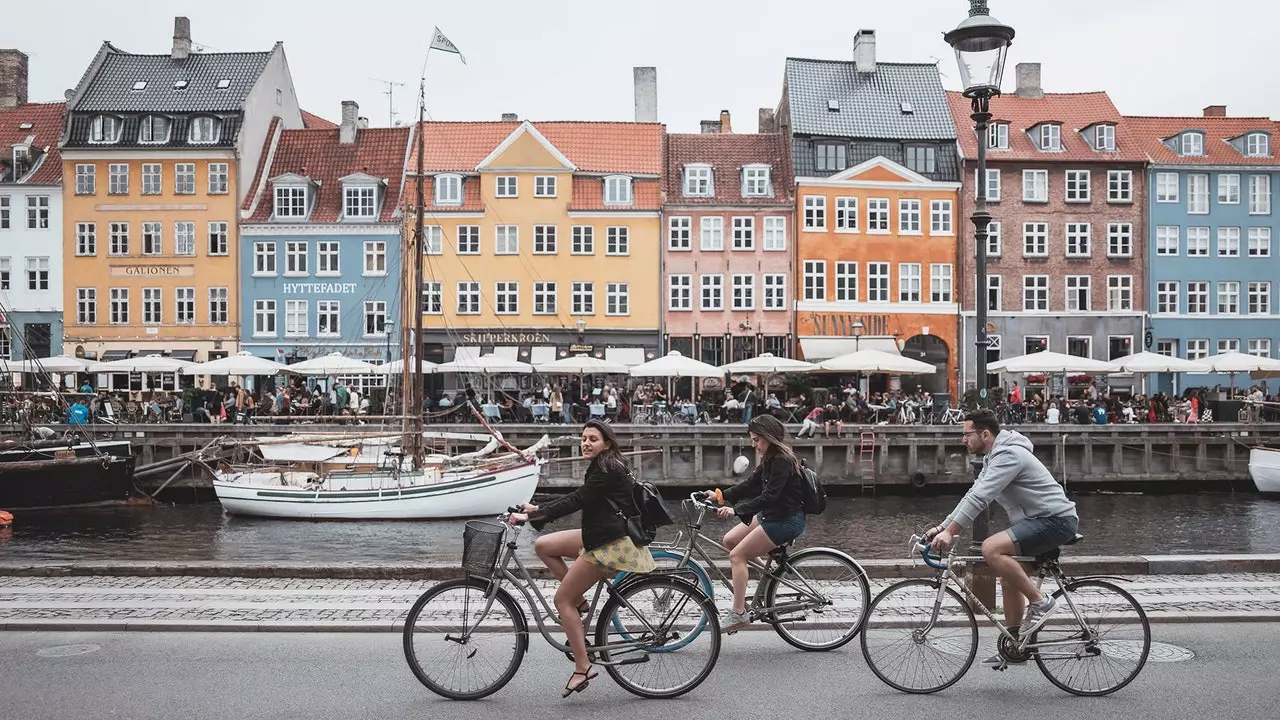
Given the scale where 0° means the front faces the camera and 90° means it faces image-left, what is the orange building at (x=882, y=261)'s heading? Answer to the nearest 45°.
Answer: approximately 0°

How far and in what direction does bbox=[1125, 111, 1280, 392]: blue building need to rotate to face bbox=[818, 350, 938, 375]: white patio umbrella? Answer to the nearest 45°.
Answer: approximately 45° to its right

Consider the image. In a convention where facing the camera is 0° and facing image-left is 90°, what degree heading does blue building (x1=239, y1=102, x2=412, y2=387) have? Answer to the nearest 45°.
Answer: approximately 0°

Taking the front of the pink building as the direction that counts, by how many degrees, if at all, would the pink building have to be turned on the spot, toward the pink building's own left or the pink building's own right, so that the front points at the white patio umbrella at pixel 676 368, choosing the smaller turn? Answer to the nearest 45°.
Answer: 0° — it already faces it

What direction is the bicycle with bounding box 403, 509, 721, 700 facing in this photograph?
to the viewer's left

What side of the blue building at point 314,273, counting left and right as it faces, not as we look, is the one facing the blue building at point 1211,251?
left

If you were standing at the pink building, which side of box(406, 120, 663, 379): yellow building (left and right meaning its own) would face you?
left

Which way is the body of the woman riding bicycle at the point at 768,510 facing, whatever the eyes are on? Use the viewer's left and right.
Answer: facing to the left of the viewer

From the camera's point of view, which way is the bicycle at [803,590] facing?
to the viewer's left

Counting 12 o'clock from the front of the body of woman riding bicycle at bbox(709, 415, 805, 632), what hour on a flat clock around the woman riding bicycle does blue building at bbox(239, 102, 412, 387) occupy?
The blue building is roughly at 2 o'clock from the woman riding bicycle.
